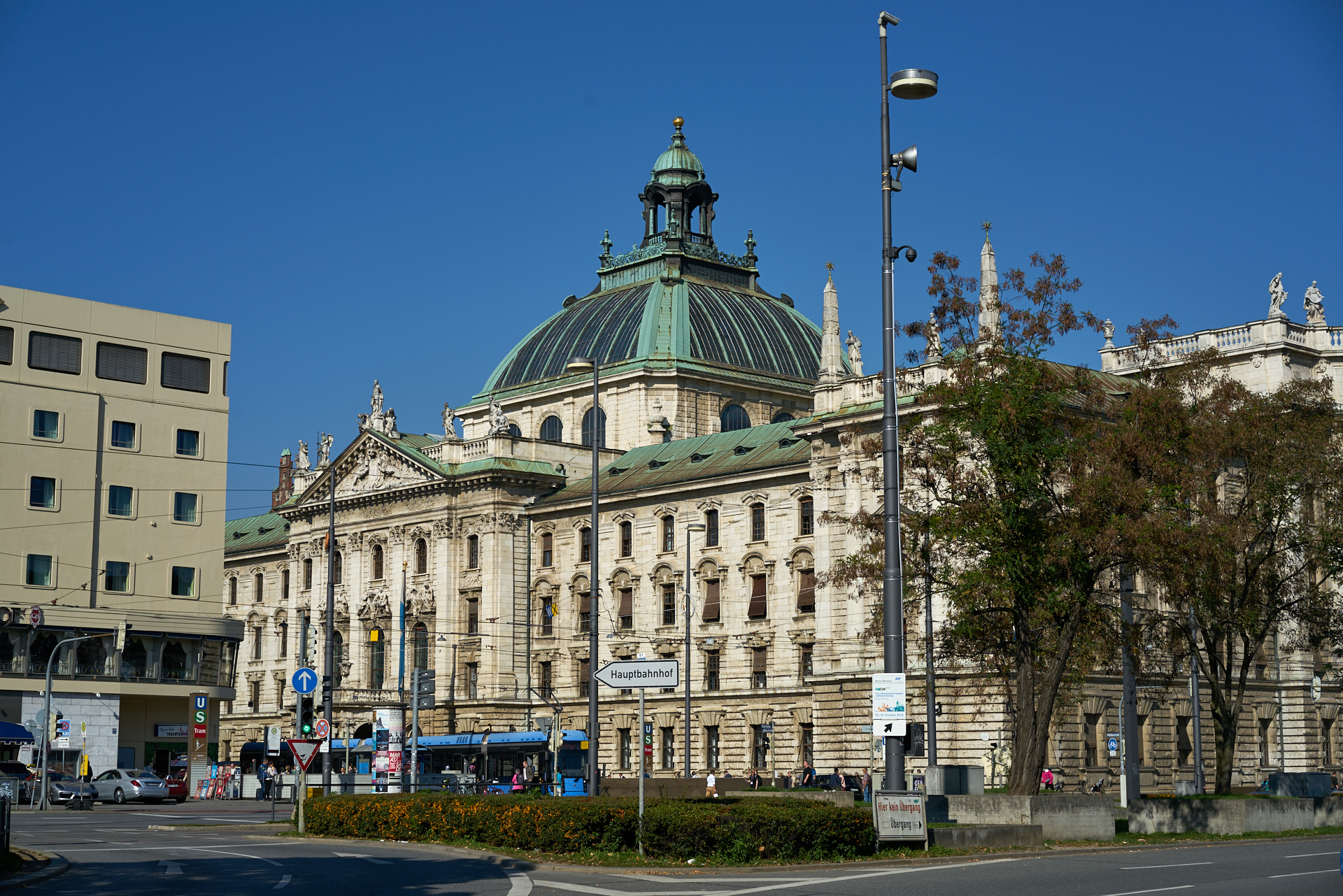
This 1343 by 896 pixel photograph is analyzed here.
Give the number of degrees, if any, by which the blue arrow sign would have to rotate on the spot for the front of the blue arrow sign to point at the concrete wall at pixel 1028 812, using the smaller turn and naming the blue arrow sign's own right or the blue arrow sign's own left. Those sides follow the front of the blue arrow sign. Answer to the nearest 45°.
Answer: approximately 45° to the blue arrow sign's own left

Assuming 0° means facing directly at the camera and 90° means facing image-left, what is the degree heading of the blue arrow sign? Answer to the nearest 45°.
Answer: approximately 0°

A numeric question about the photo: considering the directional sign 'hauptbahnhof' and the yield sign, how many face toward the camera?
2

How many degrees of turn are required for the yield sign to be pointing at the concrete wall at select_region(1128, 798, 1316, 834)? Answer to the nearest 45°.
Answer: approximately 90° to its left

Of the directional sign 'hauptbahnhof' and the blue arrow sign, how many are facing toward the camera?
2

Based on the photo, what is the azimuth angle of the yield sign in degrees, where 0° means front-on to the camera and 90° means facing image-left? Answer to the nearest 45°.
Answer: approximately 0°
